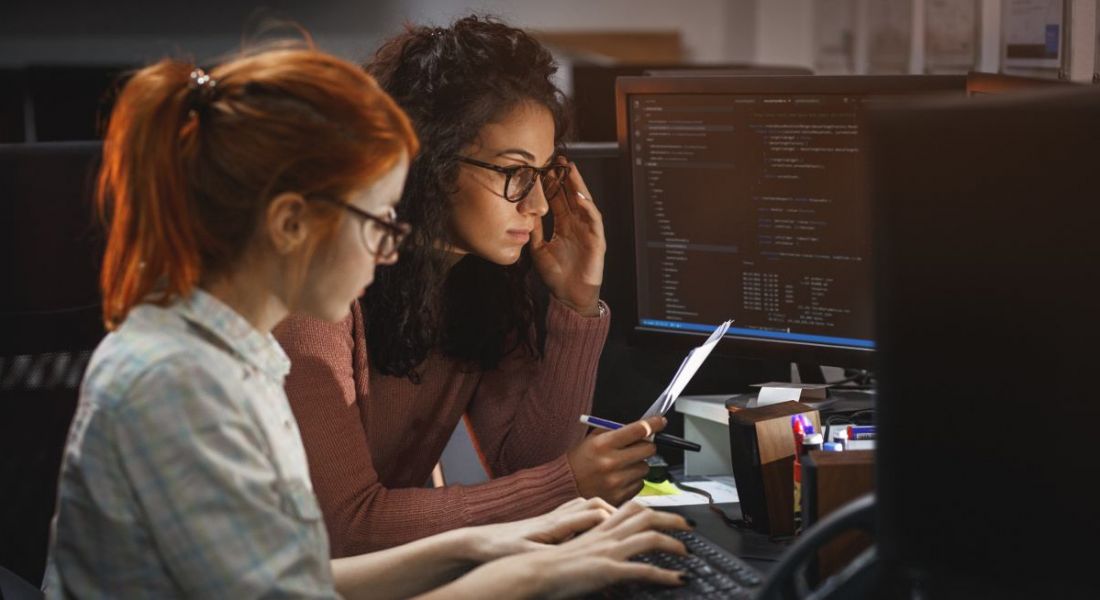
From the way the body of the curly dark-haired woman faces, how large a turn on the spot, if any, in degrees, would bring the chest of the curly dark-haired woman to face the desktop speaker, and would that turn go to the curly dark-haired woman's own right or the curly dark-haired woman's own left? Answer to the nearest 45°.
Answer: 0° — they already face it

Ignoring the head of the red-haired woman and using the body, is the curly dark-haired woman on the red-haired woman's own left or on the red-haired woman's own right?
on the red-haired woman's own left

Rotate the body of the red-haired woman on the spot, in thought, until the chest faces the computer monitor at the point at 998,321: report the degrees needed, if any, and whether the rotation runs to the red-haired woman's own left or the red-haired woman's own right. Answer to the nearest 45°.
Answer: approximately 45° to the red-haired woman's own right

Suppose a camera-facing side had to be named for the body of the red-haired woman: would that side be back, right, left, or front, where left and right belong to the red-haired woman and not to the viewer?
right

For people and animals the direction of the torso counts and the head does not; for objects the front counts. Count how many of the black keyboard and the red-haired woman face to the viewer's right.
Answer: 1

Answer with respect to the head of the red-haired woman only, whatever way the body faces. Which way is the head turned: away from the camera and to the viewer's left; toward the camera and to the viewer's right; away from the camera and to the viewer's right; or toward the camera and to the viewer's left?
away from the camera and to the viewer's right
